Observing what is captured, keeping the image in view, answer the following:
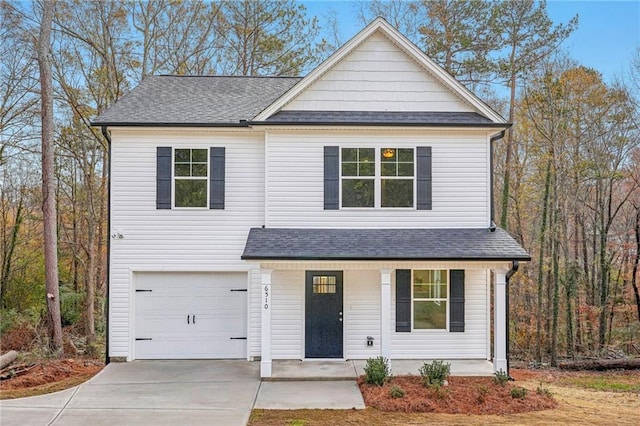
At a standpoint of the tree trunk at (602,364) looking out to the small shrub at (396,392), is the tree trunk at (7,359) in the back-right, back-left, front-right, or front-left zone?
front-right

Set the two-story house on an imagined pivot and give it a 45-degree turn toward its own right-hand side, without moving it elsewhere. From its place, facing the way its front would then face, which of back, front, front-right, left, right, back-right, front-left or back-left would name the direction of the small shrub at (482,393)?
left

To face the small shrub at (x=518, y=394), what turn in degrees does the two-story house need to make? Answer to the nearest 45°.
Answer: approximately 45° to its left

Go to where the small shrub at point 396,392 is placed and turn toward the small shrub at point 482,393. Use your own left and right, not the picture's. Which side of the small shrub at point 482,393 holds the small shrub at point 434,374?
left

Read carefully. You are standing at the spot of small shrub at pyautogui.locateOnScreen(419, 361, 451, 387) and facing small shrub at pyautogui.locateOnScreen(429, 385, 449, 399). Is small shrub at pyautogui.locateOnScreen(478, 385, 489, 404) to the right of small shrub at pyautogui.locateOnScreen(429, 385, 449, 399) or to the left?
left

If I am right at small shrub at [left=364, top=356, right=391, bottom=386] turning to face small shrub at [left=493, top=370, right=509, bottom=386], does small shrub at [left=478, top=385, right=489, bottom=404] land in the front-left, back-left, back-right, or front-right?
front-right

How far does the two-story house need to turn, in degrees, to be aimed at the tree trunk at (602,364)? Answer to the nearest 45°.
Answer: approximately 90° to its left

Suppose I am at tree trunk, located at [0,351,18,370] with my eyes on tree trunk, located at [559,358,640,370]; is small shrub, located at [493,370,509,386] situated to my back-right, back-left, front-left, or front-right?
front-right

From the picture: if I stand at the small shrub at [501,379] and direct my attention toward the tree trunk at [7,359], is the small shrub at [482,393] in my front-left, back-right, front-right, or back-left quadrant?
front-left

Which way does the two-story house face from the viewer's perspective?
toward the camera

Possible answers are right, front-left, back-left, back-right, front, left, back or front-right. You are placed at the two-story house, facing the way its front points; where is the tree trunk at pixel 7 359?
right

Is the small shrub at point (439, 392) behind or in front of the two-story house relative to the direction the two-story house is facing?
in front

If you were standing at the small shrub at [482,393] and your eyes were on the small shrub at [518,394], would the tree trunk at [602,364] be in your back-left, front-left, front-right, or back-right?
front-left
